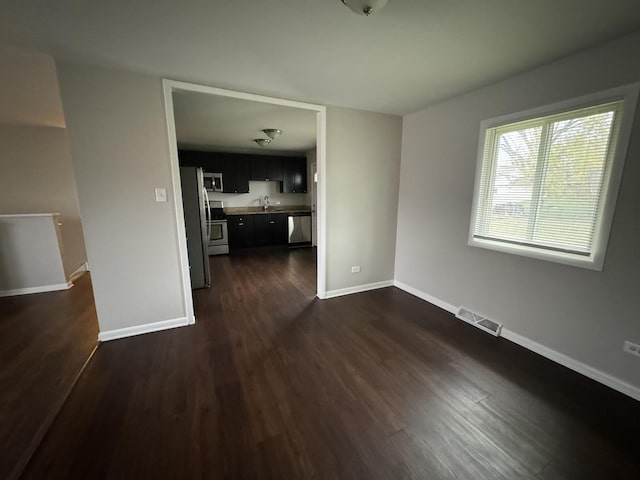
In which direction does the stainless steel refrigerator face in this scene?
to the viewer's right

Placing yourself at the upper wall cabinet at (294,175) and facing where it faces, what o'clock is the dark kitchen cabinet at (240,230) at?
The dark kitchen cabinet is roughly at 2 o'clock from the upper wall cabinet.

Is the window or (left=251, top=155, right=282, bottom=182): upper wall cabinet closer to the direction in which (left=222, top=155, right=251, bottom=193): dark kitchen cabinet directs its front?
the window

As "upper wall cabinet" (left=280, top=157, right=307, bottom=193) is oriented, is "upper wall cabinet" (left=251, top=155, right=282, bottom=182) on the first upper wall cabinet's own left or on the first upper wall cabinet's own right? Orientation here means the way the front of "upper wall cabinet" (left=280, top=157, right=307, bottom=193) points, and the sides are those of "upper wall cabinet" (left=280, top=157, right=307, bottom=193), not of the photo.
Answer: on the first upper wall cabinet's own right

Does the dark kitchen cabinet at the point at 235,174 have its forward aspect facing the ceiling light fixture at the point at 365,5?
yes

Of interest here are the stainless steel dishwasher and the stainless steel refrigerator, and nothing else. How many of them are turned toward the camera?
1

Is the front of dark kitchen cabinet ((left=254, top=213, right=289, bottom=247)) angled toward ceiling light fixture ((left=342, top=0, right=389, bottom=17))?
yes
